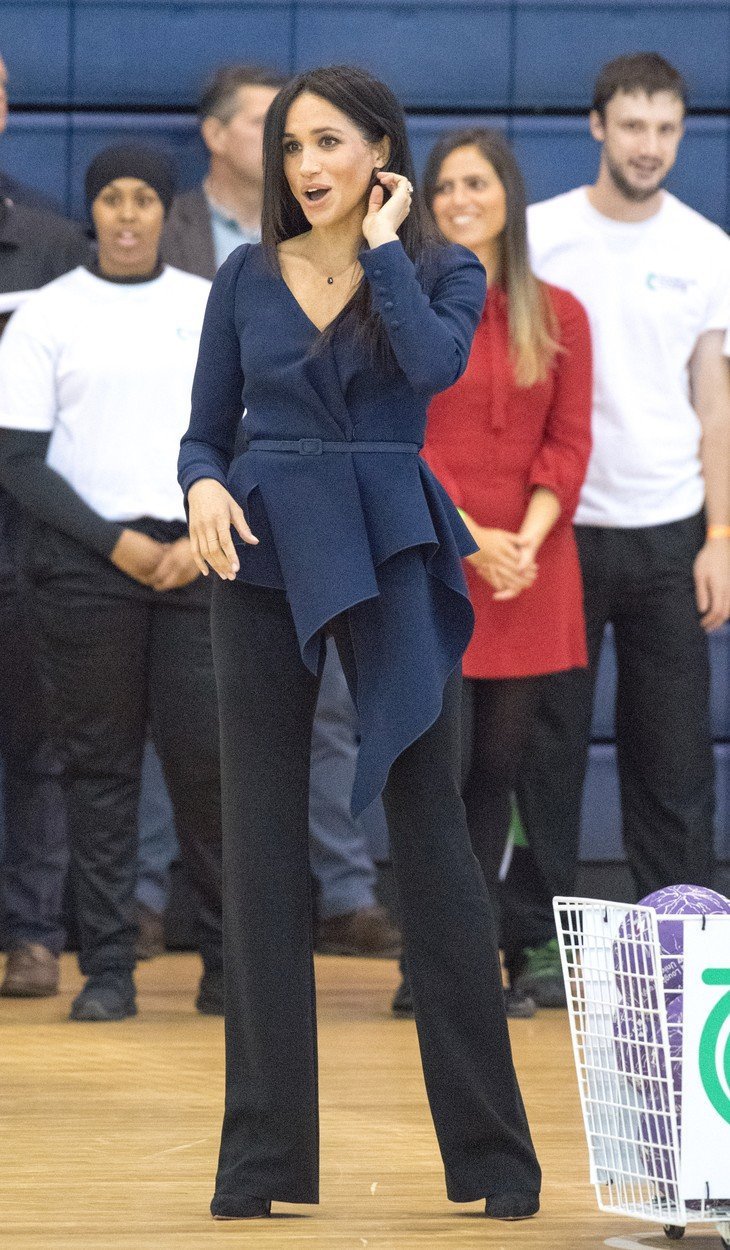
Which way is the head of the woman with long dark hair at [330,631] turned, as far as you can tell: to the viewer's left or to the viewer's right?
to the viewer's left

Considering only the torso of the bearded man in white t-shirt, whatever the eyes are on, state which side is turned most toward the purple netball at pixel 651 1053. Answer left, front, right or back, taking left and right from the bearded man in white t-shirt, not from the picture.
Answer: front

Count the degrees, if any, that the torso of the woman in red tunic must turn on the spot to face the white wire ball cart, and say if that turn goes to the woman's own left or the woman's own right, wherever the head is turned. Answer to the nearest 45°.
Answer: approximately 45° to the woman's own left

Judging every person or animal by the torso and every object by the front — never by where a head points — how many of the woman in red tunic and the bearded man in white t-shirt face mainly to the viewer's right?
0

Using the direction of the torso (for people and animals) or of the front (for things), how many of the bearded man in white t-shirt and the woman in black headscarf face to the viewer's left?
0

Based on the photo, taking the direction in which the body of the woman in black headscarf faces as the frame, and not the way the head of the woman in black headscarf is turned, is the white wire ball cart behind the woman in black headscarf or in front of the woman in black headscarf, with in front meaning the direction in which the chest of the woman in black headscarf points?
in front

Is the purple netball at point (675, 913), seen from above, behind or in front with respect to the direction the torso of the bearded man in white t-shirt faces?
in front

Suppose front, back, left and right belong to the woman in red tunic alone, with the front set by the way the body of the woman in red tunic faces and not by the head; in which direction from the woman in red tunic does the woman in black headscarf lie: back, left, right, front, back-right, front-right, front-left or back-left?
front-right

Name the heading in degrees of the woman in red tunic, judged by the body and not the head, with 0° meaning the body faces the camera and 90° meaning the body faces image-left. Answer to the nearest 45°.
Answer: approximately 45°

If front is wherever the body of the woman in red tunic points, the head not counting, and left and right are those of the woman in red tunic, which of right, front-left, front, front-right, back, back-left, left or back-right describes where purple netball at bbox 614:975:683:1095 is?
front-left
